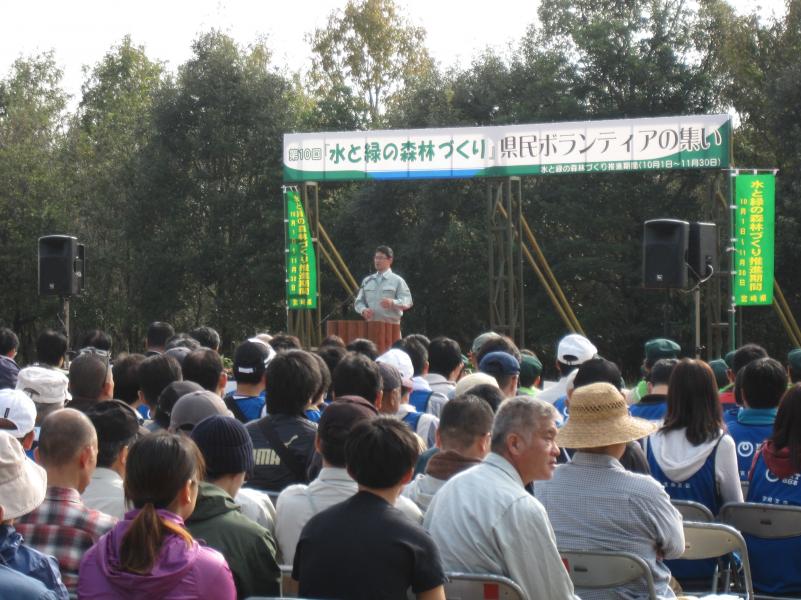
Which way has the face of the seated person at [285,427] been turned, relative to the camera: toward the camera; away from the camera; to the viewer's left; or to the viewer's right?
away from the camera

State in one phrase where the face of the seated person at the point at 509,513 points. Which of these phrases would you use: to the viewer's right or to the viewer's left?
to the viewer's right

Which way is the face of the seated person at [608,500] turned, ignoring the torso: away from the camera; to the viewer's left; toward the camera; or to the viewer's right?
away from the camera

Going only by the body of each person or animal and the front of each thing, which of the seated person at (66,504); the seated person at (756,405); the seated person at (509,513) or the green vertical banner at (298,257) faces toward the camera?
the green vertical banner

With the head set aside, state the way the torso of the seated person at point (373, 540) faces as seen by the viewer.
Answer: away from the camera

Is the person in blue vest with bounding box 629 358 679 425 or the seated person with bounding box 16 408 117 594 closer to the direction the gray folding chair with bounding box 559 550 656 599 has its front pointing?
the person in blue vest

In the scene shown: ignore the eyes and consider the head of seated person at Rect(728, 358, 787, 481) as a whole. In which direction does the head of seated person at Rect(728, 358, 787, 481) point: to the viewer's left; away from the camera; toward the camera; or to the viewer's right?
away from the camera

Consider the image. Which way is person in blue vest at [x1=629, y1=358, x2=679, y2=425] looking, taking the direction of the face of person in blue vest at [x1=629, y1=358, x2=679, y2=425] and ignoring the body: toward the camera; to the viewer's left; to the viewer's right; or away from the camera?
away from the camera

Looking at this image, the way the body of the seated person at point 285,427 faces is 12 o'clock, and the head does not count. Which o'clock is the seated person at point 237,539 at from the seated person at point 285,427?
the seated person at point 237,539 is roughly at 6 o'clock from the seated person at point 285,427.

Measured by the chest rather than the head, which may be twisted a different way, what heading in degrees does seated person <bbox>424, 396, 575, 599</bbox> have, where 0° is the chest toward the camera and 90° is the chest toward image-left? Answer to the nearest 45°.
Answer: approximately 225°

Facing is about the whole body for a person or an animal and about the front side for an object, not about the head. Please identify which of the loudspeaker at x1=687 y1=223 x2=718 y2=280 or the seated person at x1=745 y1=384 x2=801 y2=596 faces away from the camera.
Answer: the seated person

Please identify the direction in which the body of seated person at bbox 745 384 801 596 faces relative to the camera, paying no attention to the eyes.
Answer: away from the camera

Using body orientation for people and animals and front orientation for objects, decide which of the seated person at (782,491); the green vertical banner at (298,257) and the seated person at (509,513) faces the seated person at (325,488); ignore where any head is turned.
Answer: the green vertical banner

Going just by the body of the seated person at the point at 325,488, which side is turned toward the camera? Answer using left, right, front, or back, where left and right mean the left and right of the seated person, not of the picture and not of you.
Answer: back

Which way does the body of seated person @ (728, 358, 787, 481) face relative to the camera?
away from the camera
